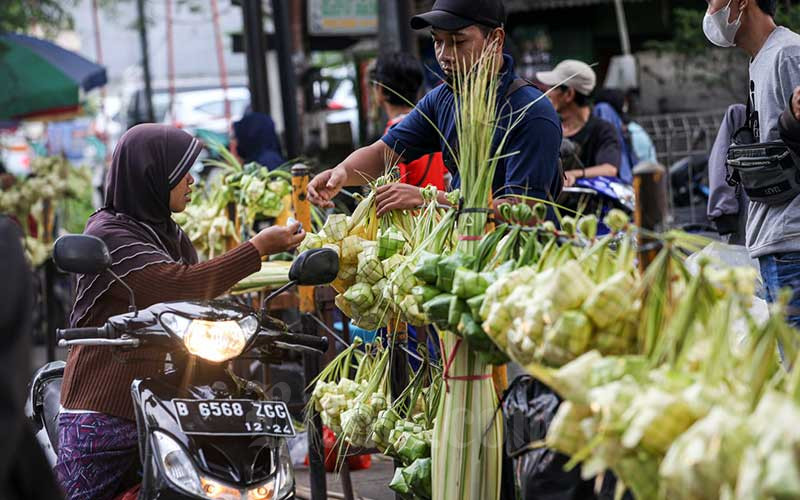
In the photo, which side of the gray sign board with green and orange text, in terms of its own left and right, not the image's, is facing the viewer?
front

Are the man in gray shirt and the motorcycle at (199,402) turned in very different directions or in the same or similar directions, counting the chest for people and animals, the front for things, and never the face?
very different directions

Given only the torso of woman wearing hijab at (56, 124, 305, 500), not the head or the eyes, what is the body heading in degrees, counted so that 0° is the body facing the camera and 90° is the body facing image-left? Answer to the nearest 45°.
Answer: approximately 270°

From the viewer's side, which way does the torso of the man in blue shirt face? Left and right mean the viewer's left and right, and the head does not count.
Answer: facing the viewer and to the left of the viewer

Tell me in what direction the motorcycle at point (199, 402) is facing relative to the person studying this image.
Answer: facing the viewer and to the right of the viewer

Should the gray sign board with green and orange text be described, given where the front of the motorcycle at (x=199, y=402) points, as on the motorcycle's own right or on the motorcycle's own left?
on the motorcycle's own left

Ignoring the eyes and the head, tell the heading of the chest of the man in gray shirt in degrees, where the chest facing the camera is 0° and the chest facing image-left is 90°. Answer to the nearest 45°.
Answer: approximately 90°

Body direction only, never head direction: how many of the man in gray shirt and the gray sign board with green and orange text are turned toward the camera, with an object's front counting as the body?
1

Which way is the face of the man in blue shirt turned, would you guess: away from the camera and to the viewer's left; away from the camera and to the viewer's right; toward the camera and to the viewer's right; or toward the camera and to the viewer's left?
toward the camera and to the viewer's left

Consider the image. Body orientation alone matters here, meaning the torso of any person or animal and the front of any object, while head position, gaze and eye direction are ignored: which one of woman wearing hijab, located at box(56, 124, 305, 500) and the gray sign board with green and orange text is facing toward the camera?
the gray sign board with green and orange text

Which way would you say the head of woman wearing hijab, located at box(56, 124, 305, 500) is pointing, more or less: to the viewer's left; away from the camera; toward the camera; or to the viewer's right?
to the viewer's right

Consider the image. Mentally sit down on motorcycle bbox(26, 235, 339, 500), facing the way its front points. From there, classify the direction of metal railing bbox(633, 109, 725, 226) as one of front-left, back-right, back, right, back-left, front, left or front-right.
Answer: left

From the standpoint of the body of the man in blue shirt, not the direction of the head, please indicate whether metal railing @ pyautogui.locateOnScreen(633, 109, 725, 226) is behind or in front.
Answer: behind

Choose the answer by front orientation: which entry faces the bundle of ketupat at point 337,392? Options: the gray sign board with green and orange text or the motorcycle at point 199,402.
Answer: the gray sign board with green and orange text

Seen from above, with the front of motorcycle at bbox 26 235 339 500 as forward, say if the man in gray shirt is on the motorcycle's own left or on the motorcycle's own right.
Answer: on the motorcycle's own left

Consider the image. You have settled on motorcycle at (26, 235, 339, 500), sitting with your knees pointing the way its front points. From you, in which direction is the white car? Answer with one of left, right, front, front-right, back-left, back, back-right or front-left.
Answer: back-left

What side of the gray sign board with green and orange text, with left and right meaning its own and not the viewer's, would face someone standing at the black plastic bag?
front

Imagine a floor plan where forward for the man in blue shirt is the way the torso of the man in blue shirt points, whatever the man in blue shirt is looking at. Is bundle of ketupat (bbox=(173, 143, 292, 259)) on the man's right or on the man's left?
on the man's right

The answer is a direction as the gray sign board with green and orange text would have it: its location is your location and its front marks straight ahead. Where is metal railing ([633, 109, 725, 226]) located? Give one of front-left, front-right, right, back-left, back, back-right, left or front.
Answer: front-left
